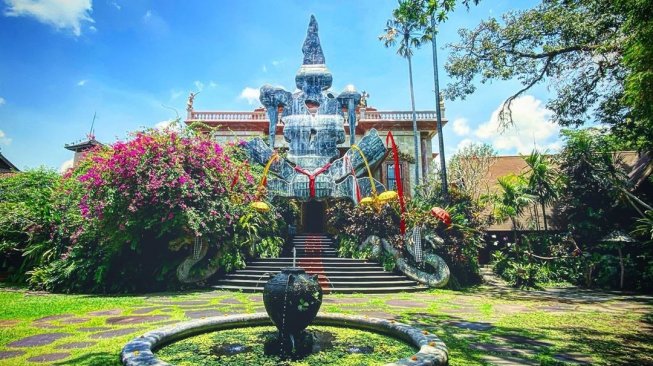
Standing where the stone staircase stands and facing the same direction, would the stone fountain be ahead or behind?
ahead

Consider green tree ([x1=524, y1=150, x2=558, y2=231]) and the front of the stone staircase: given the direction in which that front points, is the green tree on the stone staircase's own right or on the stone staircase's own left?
on the stone staircase's own left

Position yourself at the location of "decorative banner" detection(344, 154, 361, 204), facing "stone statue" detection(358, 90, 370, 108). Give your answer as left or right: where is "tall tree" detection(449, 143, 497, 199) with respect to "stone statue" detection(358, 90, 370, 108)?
right

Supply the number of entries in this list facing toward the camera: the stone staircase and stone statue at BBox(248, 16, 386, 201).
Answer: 2

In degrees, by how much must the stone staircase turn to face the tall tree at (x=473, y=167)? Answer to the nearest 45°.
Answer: approximately 135° to its left

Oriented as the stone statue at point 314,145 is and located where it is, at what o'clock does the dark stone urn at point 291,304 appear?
The dark stone urn is roughly at 12 o'clock from the stone statue.

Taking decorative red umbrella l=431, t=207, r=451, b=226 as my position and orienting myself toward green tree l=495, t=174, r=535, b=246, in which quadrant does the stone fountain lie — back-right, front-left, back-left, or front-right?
back-right

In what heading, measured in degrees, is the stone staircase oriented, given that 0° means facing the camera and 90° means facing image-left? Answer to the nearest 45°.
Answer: approximately 0°

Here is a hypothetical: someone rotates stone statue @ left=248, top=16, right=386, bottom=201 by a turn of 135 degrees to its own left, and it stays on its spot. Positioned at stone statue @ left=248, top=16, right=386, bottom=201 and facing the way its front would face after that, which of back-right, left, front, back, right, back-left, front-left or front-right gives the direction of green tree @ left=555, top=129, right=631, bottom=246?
front-right

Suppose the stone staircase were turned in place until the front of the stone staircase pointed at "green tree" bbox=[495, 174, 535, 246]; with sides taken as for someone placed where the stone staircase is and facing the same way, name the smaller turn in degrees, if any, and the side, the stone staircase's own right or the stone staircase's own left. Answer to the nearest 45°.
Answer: approximately 135° to the stone staircase's own left

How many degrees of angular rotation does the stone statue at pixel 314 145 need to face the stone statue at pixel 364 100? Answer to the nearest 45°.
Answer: approximately 180°
